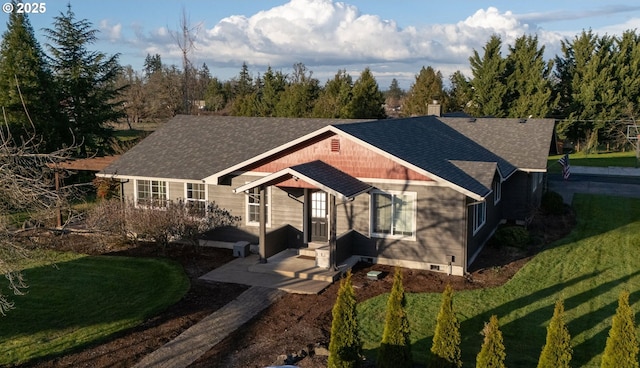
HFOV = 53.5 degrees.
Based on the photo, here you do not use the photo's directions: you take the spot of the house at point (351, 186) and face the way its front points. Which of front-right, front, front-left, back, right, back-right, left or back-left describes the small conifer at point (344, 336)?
front-left

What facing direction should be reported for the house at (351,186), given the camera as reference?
facing the viewer and to the left of the viewer

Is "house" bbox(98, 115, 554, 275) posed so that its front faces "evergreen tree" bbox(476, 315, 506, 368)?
no

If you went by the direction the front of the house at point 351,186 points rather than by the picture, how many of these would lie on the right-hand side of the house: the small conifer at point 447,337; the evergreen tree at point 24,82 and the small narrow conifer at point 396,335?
1

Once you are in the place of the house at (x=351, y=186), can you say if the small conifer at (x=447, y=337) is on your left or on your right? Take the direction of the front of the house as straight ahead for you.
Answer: on your left

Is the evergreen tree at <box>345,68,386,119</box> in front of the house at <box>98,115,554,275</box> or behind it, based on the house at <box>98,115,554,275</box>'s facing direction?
behind

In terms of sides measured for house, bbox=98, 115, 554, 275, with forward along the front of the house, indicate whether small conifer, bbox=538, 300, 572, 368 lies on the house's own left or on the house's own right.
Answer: on the house's own left

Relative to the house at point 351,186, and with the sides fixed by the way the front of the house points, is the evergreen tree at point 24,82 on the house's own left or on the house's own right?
on the house's own right

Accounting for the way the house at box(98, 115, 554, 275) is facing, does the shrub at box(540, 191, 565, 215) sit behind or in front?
behind

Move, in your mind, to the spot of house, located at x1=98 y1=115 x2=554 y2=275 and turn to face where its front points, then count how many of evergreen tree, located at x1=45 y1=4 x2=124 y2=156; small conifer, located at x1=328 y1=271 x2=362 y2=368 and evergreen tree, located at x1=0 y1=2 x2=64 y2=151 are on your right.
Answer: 2

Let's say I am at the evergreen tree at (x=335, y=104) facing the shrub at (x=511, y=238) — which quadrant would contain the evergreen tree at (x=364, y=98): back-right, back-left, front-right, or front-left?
back-left

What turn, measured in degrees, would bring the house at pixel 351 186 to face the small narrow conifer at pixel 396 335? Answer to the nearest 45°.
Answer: approximately 45° to its left

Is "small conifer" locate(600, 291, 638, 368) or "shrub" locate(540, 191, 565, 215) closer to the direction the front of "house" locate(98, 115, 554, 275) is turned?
the small conifer

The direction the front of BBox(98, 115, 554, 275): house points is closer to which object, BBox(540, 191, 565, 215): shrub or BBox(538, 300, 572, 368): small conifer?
the small conifer

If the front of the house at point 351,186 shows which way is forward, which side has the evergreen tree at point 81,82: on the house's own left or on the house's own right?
on the house's own right
